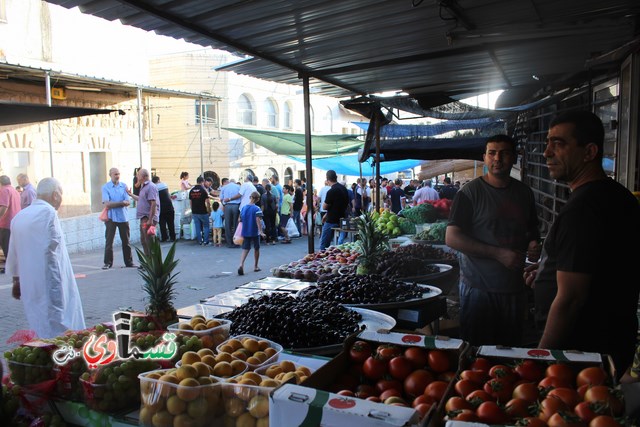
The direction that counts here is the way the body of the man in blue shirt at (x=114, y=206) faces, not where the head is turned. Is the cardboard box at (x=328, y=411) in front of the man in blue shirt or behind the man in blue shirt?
in front

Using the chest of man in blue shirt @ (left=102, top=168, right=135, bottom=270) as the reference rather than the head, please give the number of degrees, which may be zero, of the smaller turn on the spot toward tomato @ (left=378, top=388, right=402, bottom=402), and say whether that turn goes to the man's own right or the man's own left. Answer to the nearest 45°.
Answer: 0° — they already face it

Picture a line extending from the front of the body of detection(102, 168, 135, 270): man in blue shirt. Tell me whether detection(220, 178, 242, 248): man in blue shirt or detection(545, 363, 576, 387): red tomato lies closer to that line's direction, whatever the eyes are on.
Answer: the red tomato

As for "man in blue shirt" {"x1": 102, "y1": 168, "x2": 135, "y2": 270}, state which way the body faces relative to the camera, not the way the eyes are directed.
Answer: toward the camera

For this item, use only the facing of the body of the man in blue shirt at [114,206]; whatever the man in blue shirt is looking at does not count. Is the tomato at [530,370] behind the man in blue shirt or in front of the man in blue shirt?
in front

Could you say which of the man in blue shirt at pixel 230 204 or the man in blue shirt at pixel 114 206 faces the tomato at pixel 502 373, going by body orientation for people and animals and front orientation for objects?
the man in blue shirt at pixel 114 206

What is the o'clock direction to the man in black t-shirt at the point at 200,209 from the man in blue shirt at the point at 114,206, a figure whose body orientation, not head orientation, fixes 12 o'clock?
The man in black t-shirt is roughly at 7 o'clock from the man in blue shirt.

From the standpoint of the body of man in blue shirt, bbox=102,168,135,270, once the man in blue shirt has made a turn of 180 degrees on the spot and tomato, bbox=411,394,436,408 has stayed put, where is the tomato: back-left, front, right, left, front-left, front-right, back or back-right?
back
